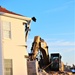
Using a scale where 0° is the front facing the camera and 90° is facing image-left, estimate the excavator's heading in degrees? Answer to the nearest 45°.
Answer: approximately 45°
